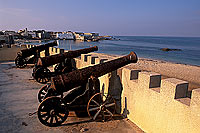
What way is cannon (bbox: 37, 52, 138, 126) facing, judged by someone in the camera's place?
facing to the right of the viewer

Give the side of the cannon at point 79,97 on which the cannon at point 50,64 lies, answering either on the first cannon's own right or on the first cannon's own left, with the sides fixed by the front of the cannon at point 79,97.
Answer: on the first cannon's own left
